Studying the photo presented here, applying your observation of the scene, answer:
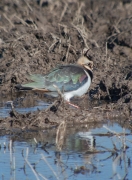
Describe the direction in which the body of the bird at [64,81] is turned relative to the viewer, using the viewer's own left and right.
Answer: facing to the right of the viewer
